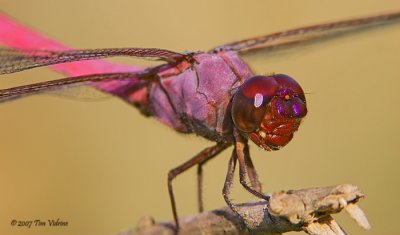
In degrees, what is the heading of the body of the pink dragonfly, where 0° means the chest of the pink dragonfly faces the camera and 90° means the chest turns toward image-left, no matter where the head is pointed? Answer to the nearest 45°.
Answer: approximately 315°
